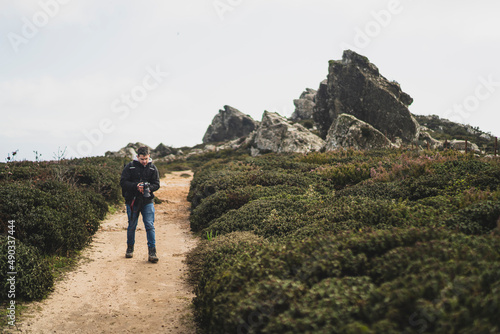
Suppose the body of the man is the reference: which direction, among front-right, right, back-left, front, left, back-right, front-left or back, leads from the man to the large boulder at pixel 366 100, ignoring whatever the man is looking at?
back-left

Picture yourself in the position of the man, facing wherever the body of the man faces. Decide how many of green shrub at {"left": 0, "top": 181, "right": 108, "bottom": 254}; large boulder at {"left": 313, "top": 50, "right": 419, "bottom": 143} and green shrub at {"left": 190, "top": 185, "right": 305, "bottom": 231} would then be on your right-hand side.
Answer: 1

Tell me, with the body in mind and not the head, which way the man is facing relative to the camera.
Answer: toward the camera

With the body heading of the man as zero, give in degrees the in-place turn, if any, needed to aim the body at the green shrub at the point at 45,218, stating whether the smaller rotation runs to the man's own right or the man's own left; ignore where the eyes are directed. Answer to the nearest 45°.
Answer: approximately 90° to the man's own right

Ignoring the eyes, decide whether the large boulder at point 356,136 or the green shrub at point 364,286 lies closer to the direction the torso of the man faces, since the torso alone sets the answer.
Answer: the green shrub

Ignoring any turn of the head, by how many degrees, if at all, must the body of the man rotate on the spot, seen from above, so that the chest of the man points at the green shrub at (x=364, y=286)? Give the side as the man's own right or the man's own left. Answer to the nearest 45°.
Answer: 0° — they already face it

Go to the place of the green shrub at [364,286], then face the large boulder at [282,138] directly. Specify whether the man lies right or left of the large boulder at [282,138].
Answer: left

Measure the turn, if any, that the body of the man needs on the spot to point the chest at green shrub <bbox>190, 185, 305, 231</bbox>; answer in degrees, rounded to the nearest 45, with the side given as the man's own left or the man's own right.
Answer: approximately 135° to the man's own left

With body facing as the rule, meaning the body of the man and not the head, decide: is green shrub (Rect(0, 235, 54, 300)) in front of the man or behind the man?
in front
